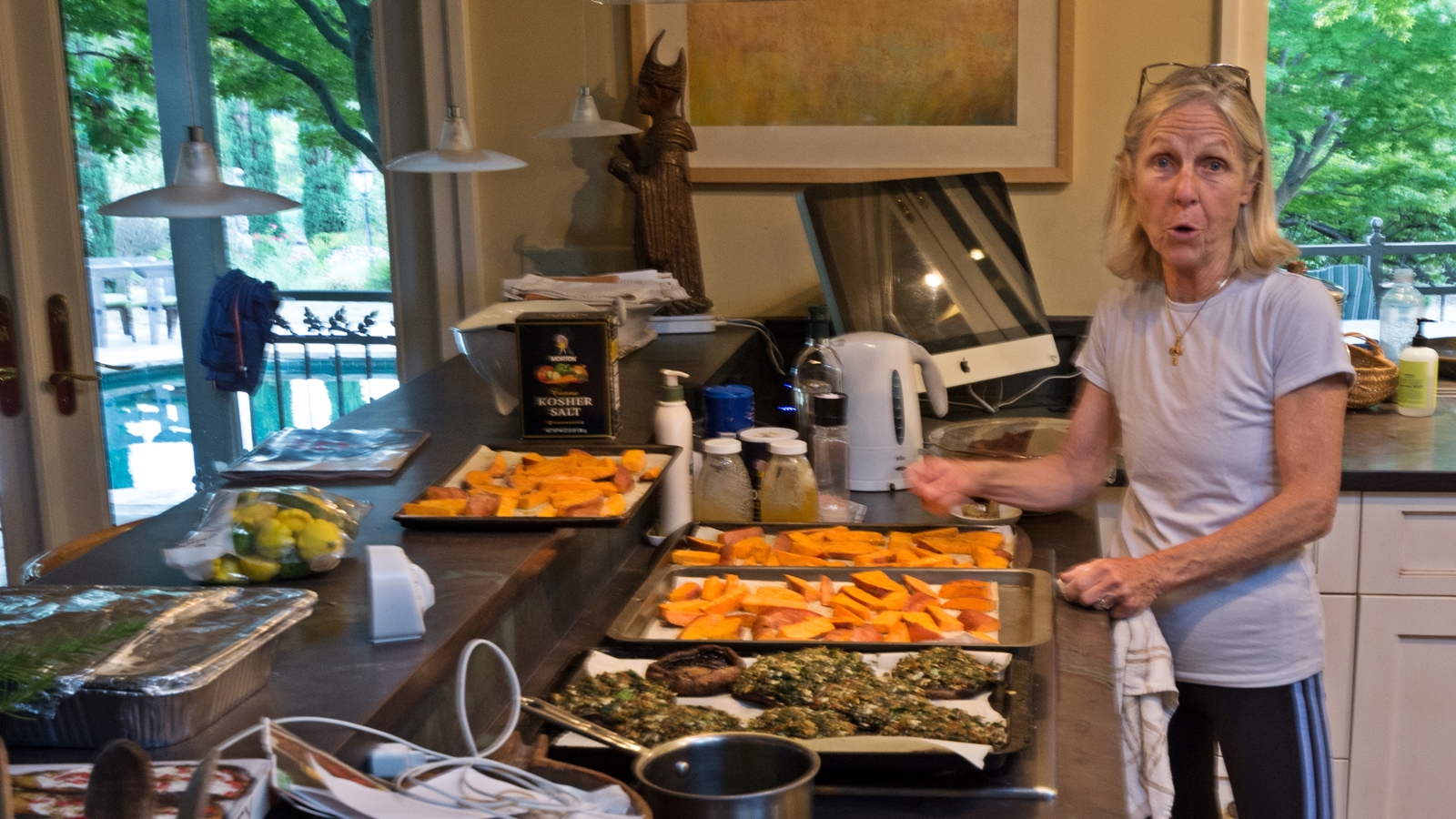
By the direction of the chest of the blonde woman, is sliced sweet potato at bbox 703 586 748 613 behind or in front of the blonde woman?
in front

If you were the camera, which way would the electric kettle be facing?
facing to the left of the viewer

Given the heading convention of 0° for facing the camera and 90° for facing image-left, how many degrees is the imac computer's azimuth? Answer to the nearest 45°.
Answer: approximately 315°

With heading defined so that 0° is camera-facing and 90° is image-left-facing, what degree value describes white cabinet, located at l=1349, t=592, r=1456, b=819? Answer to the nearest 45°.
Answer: approximately 0°

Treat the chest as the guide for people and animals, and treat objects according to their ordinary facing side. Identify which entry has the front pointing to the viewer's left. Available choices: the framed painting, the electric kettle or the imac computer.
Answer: the electric kettle

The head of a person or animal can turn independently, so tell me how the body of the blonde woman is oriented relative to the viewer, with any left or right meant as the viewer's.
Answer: facing the viewer and to the left of the viewer

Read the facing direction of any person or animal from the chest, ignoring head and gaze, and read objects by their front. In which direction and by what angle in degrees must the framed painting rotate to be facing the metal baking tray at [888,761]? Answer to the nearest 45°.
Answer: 0° — it already faces it

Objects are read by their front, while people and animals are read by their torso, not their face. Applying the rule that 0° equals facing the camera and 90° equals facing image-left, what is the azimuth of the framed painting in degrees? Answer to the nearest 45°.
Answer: approximately 0°

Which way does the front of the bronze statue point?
to the viewer's left
